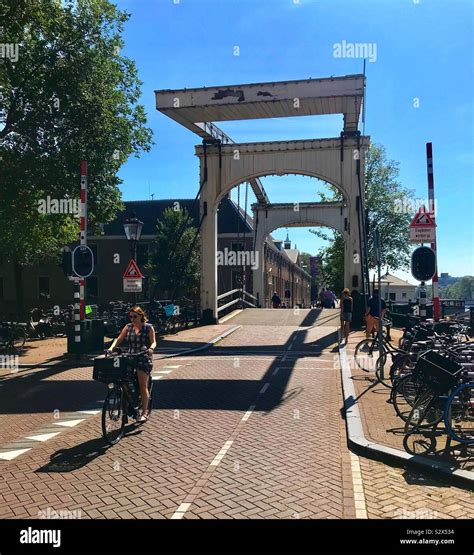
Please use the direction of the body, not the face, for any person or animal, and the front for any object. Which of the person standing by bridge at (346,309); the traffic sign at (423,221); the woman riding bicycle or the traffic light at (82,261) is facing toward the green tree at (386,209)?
the person standing by bridge

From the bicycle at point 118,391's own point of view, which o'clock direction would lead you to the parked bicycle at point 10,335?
The parked bicycle is roughly at 4 o'clock from the bicycle.

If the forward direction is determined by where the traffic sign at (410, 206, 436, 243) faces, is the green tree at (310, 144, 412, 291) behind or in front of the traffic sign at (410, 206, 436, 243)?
behind

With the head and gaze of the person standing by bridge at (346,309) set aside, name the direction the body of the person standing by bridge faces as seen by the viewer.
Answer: away from the camera

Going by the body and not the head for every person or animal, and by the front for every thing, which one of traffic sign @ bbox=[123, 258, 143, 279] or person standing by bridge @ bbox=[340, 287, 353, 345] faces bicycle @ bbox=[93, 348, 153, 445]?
the traffic sign

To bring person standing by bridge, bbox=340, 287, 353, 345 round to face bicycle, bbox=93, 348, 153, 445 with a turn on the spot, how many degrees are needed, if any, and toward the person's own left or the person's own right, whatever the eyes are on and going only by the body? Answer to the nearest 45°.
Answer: approximately 180°

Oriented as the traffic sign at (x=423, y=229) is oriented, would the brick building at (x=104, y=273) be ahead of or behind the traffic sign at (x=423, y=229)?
behind

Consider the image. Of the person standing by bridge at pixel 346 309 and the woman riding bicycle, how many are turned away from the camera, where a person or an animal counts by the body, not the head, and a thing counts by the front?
1

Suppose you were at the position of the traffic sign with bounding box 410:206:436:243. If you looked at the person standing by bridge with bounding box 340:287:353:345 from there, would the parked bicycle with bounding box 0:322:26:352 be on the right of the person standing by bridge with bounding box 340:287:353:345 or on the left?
left

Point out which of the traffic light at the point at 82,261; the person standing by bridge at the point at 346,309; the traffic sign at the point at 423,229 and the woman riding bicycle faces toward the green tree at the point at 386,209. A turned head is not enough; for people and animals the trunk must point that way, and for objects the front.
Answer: the person standing by bridge
